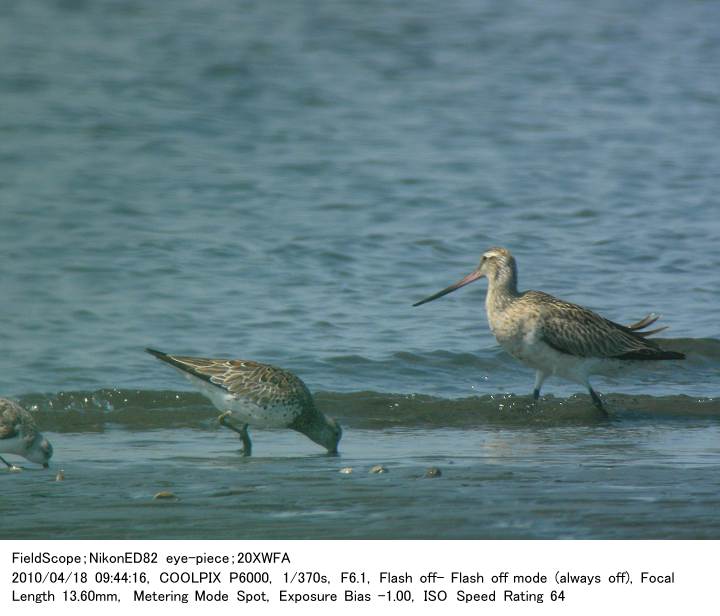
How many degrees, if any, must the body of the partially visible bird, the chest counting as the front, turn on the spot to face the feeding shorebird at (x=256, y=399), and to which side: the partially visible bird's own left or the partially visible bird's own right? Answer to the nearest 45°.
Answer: approximately 45° to the partially visible bird's own left

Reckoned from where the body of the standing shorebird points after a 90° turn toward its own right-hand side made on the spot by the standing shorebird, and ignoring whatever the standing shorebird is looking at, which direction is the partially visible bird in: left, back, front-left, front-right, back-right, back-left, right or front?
back-left

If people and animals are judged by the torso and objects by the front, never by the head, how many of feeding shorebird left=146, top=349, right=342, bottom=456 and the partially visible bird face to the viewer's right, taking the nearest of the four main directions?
2

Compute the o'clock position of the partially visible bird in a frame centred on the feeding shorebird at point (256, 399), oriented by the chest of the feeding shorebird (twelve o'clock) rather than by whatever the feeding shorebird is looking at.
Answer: The partially visible bird is roughly at 5 o'clock from the feeding shorebird.

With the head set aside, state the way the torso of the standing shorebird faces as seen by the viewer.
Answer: to the viewer's left

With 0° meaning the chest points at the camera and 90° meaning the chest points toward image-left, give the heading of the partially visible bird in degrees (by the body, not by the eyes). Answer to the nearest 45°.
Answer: approximately 270°

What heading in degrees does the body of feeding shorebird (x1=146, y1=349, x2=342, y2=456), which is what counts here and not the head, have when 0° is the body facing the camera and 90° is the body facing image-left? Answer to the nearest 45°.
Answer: approximately 270°
